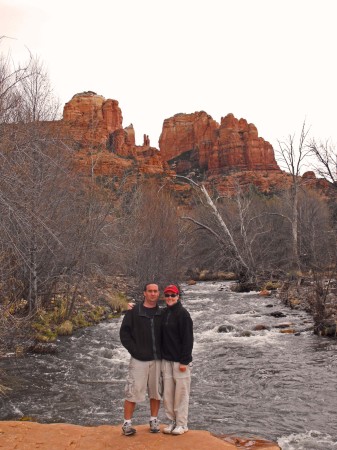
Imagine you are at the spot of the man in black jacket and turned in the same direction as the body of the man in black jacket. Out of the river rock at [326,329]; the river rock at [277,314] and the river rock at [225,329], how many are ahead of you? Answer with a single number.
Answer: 0

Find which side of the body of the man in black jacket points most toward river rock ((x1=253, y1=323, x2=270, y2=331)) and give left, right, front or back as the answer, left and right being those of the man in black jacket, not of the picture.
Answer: back

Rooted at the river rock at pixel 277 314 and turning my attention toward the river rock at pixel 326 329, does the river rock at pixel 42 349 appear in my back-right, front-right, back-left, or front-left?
front-right

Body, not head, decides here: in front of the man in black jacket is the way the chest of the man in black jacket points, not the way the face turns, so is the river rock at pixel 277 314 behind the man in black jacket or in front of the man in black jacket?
behind

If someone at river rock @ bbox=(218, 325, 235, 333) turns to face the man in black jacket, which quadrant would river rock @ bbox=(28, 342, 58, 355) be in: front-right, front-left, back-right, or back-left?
front-right

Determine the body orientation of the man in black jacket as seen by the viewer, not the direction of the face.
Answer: toward the camera

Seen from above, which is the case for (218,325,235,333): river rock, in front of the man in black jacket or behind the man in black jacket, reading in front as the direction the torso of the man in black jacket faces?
behind

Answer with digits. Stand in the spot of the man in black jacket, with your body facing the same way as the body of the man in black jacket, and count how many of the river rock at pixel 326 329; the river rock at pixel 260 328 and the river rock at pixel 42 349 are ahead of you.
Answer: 0

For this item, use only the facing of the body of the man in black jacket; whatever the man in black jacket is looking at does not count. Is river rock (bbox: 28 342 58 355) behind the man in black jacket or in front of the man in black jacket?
behind

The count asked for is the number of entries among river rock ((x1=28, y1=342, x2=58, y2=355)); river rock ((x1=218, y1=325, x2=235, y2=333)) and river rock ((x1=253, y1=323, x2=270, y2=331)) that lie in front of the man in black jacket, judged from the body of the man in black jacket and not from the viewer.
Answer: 0

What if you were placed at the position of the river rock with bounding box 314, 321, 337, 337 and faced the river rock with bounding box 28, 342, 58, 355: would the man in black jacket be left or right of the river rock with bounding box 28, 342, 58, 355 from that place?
left

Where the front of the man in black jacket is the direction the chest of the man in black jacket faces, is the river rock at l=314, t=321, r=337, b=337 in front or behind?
behind

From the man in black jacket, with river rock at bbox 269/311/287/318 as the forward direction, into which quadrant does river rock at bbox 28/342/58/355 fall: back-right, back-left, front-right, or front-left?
front-left
